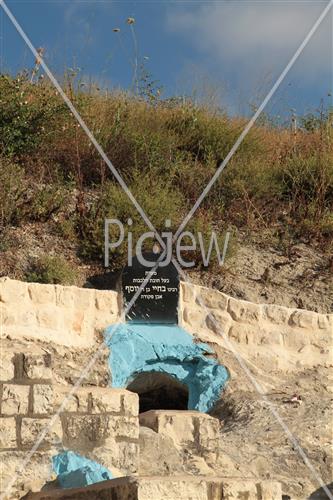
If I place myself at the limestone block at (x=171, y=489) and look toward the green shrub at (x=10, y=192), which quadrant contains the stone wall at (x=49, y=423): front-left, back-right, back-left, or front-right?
front-left

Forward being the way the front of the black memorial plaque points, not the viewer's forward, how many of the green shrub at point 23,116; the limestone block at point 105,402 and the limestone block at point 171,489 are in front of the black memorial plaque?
2

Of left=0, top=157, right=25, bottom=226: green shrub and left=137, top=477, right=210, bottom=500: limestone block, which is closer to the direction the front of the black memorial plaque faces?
the limestone block

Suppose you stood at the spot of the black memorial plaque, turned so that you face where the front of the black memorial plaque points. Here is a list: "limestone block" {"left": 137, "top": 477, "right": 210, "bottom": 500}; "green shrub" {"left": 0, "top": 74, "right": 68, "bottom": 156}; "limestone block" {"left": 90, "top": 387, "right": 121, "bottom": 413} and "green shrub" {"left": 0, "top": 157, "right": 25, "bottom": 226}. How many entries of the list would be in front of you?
2

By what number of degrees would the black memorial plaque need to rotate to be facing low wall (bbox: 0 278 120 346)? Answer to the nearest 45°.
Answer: approximately 45° to its right

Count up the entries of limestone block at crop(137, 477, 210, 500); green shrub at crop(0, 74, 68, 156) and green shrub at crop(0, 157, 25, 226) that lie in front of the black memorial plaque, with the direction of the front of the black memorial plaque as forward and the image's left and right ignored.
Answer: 1

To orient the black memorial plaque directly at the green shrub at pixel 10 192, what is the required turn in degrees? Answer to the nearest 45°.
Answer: approximately 135° to its right

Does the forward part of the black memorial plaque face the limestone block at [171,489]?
yes

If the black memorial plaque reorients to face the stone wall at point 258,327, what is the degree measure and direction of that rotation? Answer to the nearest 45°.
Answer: approximately 90° to its left

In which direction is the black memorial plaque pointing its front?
toward the camera

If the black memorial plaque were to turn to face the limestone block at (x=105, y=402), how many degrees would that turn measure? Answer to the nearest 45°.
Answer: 0° — it already faces it

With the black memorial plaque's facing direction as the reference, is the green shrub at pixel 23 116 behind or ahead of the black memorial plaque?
behind
